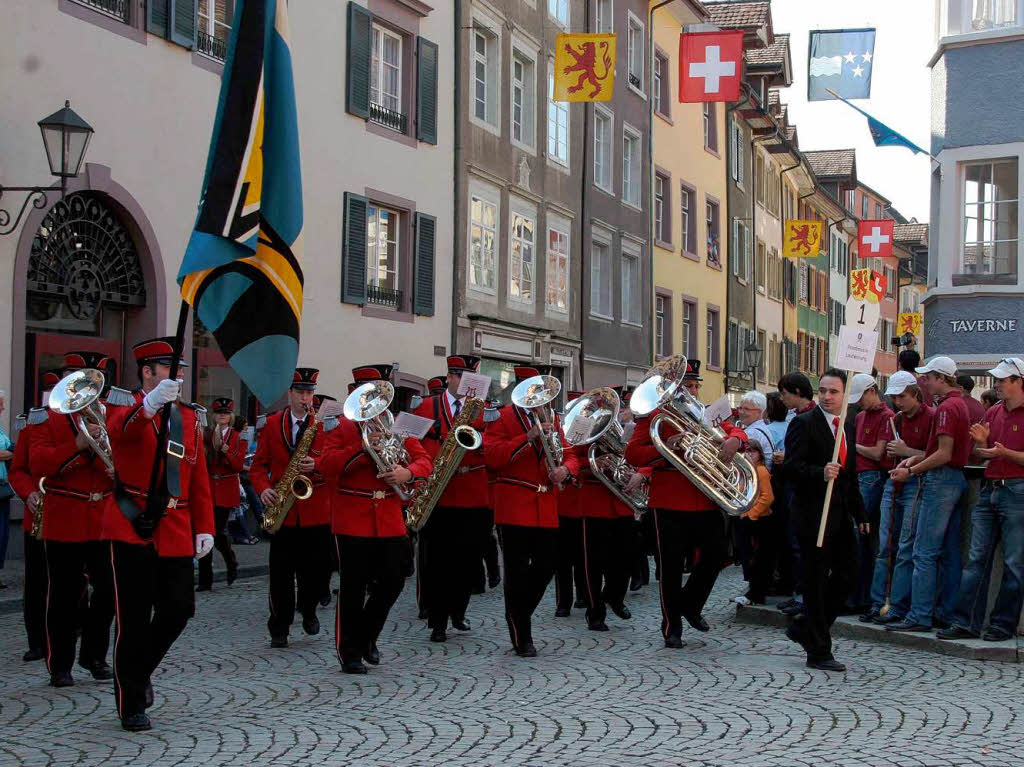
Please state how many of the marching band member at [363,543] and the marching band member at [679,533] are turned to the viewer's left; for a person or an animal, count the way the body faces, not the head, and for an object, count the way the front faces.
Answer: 0

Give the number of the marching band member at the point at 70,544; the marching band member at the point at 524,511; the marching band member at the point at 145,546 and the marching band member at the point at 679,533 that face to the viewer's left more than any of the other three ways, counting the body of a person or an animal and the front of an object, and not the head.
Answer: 0

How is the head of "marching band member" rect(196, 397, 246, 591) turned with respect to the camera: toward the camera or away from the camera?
toward the camera

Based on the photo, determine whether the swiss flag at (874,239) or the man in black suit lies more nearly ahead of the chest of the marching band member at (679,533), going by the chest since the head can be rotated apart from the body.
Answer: the man in black suit

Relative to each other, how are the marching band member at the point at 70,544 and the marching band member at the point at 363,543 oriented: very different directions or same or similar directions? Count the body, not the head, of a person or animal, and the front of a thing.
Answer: same or similar directions

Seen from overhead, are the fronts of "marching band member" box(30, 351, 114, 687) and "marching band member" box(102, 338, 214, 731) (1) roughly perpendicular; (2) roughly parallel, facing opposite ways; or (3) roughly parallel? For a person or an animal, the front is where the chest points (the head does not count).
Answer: roughly parallel

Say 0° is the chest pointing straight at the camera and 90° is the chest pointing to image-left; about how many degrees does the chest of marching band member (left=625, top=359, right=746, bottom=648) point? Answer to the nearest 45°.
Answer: approximately 315°

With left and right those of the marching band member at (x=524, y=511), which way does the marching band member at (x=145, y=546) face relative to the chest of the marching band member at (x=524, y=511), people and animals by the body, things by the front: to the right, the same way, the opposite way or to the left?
the same way

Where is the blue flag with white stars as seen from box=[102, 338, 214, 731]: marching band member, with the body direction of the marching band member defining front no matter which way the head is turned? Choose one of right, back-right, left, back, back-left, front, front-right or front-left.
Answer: left

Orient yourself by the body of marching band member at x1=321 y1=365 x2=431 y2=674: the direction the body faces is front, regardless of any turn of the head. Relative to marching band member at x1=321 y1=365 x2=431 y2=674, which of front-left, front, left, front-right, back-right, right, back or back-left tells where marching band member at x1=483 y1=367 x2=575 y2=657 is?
left

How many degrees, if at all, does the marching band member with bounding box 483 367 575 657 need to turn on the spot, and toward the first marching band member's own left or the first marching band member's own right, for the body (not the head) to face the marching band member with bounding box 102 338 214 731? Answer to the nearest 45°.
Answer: approximately 90° to the first marching band member's own right

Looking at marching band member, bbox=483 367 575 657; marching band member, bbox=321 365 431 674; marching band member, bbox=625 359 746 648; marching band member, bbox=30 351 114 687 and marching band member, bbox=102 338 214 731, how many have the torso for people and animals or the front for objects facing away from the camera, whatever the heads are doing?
0

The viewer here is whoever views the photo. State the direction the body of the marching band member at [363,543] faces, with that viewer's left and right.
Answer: facing the viewer and to the right of the viewer

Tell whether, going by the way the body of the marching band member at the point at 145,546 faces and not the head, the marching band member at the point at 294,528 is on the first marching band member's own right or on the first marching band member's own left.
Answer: on the first marching band member's own left

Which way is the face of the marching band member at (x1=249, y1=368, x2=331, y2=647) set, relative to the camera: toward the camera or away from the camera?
toward the camera

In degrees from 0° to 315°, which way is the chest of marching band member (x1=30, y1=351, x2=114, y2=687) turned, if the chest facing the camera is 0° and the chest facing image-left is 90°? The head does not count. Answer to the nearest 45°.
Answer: approximately 315°

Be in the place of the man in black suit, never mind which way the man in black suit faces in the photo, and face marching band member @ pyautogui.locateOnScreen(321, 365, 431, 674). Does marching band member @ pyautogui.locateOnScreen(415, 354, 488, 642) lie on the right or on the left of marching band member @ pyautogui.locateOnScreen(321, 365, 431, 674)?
right

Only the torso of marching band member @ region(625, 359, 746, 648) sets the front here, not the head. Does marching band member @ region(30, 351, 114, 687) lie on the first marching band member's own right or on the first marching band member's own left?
on the first marching band member's own right

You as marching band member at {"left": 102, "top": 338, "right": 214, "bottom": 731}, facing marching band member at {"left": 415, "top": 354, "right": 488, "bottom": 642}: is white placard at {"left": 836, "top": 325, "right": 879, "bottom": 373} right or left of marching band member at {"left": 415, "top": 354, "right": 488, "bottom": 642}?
right
